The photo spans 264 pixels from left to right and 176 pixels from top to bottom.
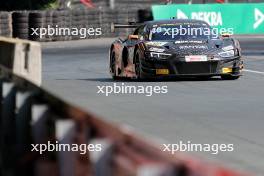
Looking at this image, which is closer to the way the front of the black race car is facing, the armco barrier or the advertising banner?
the armco barrier

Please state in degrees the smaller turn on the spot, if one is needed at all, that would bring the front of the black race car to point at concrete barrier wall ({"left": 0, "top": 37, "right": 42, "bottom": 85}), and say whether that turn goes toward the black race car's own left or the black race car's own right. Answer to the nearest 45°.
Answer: approximately 45° to the black race car's own right

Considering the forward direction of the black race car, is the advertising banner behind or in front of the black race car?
behind

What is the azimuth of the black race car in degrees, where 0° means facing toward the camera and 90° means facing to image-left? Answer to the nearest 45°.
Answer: approximately 0°

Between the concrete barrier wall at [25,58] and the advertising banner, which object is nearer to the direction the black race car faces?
the concrete barrier wall

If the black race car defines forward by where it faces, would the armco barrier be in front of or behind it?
in front
